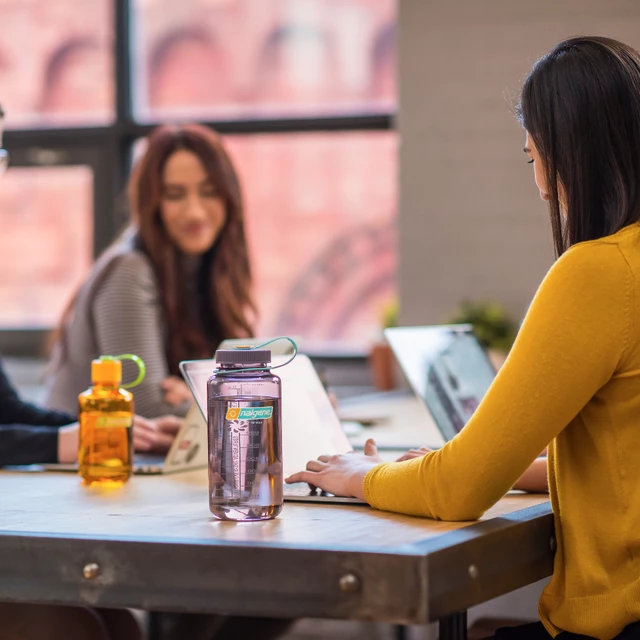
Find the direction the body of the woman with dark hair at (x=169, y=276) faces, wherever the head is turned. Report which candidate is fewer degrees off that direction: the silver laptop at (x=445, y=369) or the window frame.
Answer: the silver laptop

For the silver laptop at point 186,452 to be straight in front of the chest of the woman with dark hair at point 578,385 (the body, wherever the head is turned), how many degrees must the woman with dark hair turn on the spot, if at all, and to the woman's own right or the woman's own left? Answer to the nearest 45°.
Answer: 0° — they already face it

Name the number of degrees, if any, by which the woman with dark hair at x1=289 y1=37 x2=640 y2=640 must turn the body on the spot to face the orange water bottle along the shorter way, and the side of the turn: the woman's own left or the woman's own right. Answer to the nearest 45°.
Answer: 0° — they already face it

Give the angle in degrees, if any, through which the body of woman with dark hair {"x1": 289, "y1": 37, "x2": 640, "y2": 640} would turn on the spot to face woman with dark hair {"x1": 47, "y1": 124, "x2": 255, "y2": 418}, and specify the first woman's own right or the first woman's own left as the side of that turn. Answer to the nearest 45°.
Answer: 0° — they already face them

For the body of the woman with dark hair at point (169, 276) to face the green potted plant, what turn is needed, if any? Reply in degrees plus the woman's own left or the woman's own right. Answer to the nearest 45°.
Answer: approximately 90° to the woman's own left

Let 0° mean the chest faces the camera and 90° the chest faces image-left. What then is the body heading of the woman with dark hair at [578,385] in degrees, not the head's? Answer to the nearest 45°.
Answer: approximately 135°
